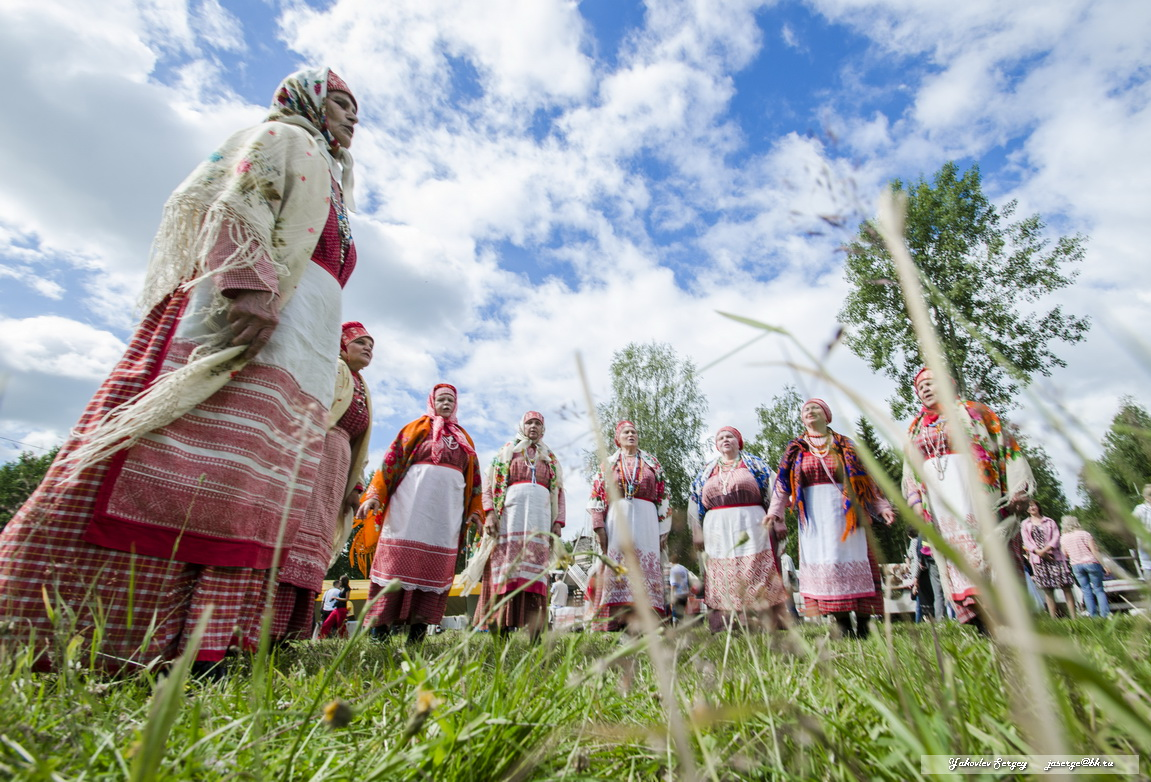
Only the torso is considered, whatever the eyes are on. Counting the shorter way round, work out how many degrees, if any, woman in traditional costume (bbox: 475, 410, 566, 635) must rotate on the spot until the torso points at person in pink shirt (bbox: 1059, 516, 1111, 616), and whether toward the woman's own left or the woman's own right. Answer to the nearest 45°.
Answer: approximately 90° to the woman's own left

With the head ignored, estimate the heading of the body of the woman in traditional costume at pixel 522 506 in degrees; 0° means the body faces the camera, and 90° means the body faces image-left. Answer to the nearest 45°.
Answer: approximately 0°

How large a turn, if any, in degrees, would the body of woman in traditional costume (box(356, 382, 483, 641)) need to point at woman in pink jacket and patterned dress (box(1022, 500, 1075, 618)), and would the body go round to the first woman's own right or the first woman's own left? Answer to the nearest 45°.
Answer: approximately 90° to the first woman's own left

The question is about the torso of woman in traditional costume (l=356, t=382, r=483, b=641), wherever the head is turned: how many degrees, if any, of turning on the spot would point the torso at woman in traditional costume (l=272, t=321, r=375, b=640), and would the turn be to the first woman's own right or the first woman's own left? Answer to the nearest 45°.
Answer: approximately 45° to the first woman's own right

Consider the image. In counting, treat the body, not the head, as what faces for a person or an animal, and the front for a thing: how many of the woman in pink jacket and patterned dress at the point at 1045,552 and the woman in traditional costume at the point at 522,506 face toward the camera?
2

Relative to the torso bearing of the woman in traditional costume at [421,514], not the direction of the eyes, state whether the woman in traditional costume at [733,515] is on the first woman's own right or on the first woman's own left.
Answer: on the first woman's own left
